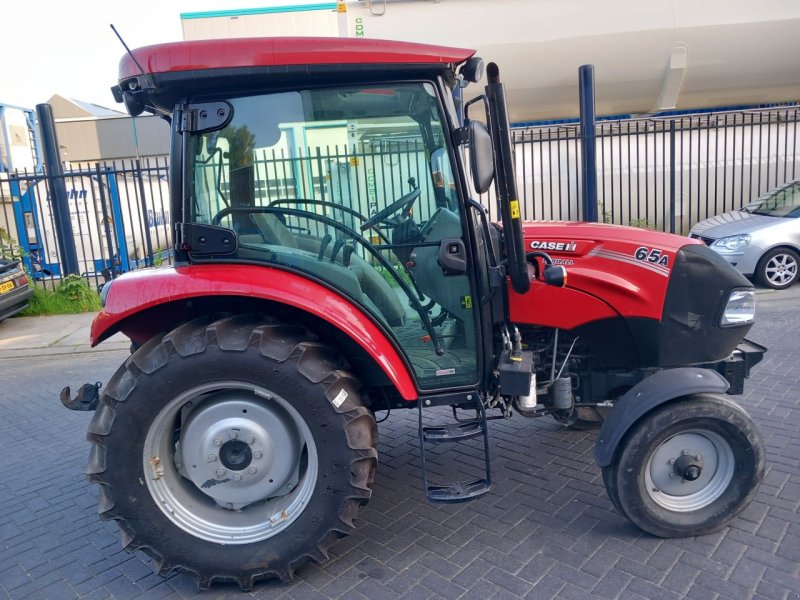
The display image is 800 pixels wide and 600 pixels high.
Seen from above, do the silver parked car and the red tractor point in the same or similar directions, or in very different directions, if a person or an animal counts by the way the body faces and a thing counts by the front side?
very different directions

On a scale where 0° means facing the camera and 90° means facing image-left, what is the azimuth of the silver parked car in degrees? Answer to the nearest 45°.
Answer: approximately 45°

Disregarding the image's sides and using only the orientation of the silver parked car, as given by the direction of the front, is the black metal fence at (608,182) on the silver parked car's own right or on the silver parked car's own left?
on the silver parked car's own right

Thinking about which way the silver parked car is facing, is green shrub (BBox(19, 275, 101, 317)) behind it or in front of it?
in front

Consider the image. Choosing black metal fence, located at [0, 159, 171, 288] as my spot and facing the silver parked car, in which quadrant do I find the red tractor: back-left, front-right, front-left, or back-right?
front-right

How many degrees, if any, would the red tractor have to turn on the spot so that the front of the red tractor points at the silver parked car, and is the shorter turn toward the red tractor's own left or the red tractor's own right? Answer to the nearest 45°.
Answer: approximately 45° to the red tractor's own left

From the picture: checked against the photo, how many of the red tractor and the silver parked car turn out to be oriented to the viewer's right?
1

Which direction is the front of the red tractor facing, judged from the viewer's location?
facing to the right of the viewer

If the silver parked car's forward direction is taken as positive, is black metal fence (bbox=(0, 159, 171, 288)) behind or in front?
in front

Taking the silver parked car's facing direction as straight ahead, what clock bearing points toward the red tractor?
The red tractor is roughly at 11 o'clock from the silver parked car.

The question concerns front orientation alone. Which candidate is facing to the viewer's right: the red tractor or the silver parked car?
the red tractor
